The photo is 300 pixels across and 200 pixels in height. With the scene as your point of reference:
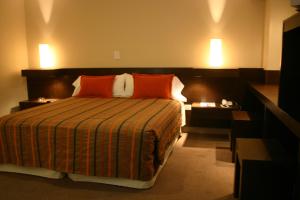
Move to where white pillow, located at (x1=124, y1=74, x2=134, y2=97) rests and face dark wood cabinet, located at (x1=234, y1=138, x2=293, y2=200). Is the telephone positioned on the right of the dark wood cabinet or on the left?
left

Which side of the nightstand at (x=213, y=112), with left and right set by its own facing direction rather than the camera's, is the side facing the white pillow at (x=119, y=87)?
right

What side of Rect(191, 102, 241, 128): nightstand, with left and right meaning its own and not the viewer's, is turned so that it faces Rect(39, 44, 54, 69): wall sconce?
right

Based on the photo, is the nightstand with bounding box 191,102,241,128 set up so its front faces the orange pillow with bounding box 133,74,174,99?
no

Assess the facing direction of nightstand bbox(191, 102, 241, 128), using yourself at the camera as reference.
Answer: facing the viewer

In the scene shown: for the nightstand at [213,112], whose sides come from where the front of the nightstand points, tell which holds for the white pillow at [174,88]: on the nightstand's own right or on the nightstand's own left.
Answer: on the nightstand's own right

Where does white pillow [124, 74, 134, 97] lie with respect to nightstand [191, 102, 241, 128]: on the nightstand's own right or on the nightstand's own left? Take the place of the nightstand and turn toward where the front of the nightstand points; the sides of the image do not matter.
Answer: on the nightstand's own right

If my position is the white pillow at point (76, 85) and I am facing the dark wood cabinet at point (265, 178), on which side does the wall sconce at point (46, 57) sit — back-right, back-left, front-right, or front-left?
back-right

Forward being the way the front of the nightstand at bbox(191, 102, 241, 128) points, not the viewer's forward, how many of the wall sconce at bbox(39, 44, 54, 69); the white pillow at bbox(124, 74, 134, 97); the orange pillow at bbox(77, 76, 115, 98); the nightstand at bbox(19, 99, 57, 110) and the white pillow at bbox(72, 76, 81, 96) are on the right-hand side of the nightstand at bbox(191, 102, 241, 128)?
5

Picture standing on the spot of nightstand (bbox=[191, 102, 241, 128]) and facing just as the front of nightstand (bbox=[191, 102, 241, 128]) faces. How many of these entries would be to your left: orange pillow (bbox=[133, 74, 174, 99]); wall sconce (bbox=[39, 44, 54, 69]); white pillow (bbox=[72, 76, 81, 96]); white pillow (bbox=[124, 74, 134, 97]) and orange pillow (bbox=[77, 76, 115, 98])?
0

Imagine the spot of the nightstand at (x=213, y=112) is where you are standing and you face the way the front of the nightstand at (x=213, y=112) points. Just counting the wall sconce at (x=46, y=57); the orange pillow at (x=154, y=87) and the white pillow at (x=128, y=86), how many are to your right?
3

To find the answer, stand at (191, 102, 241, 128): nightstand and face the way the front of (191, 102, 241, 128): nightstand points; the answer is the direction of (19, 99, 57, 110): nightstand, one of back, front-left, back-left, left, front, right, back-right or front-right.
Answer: right

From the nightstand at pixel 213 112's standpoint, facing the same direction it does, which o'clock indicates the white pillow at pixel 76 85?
The white pillow is roughly at 3 o'clock from the nightstand.

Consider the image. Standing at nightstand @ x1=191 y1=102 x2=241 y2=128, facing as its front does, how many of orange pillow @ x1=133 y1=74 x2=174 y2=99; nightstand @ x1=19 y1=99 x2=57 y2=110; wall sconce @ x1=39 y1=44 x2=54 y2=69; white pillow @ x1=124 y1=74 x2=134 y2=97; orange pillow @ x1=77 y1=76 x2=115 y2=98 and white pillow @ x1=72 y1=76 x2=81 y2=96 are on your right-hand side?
6
